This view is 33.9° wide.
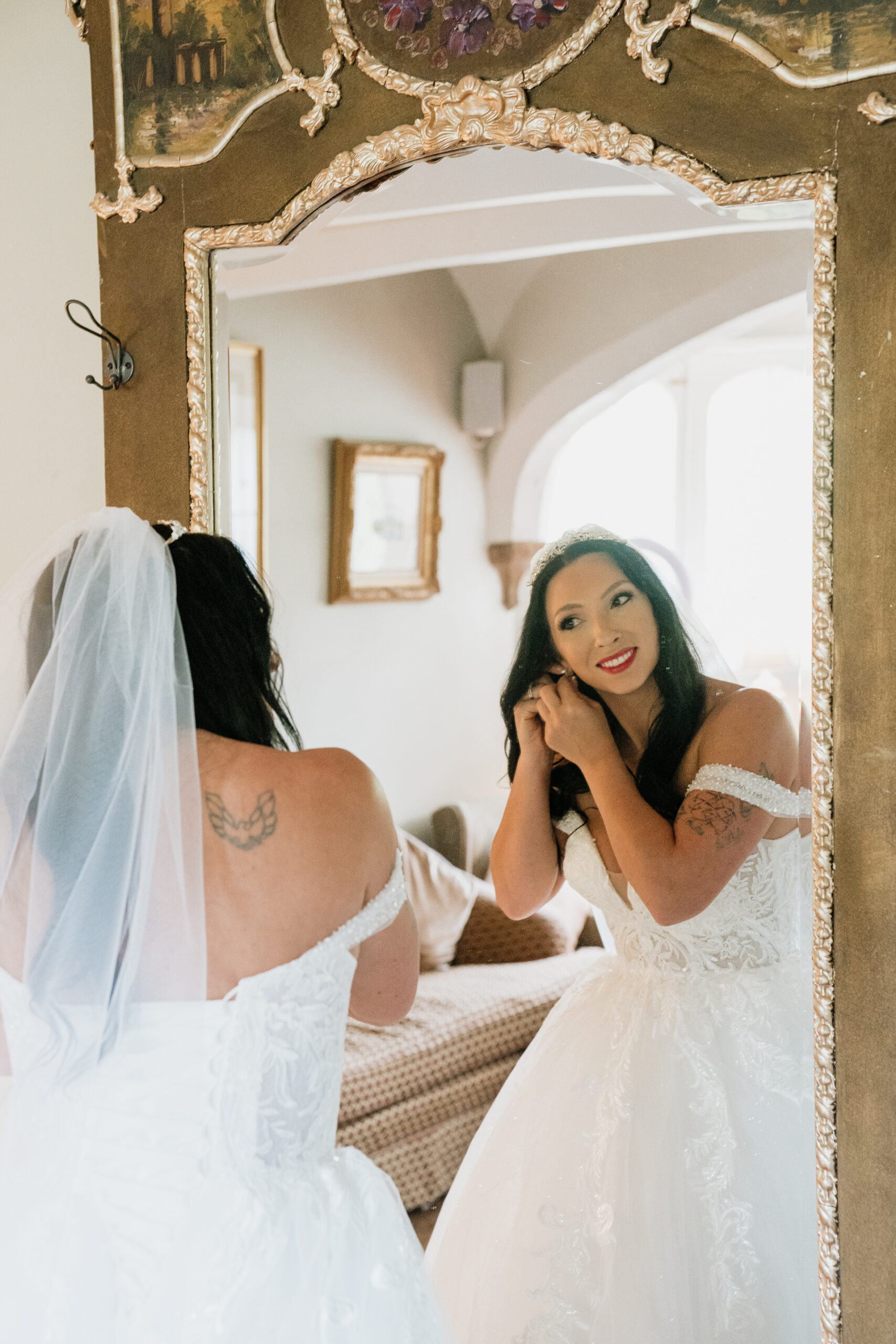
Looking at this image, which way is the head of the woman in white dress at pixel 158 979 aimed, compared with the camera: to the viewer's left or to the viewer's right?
to the viewer's right

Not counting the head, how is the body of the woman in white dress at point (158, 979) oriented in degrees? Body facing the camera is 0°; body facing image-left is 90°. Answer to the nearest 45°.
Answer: approximately 180°
